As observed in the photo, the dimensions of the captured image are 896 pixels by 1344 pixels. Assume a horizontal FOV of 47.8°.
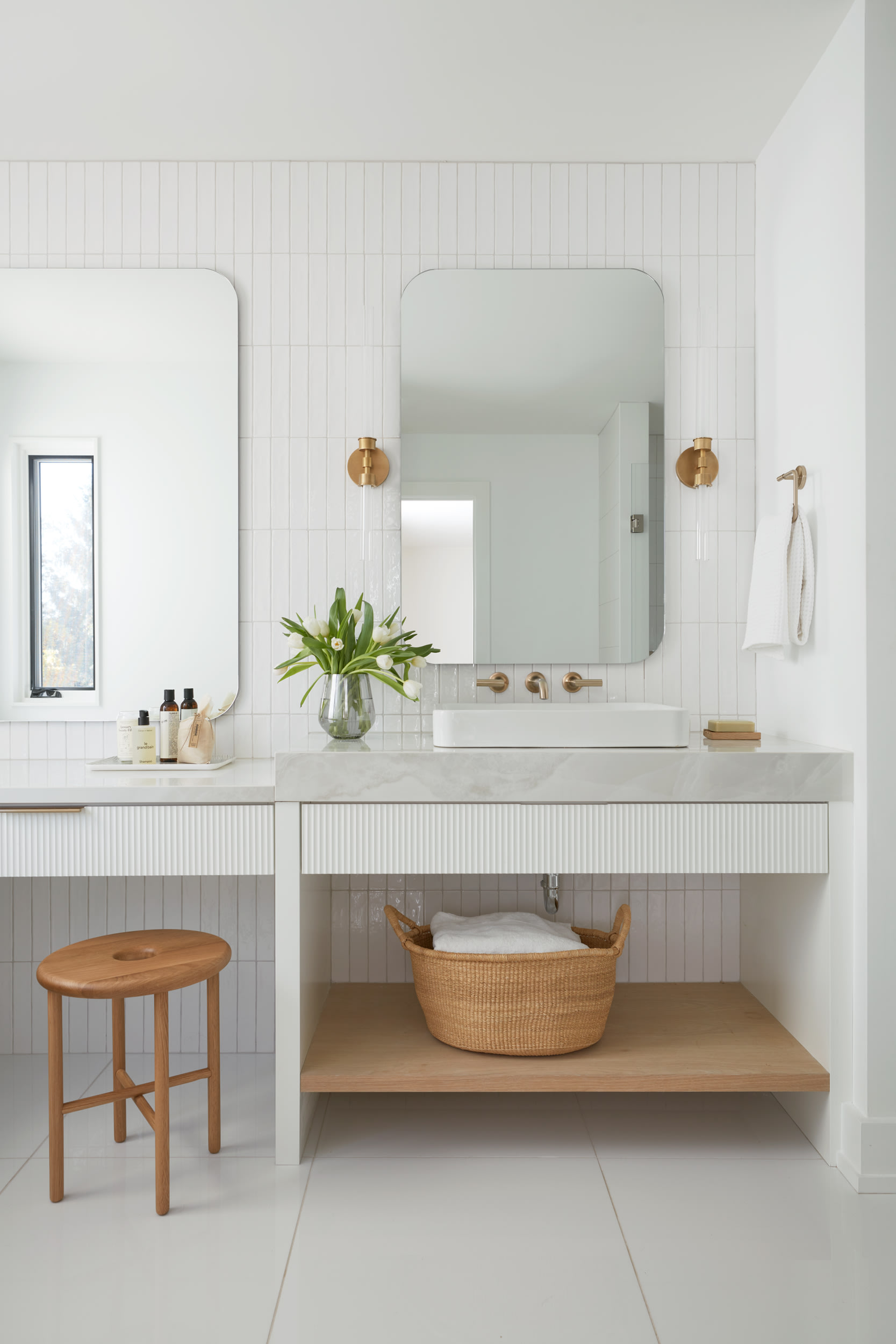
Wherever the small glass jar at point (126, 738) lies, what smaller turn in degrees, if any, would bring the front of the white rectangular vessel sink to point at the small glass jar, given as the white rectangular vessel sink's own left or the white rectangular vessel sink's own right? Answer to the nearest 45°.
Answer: approximately 90° to the white rectangular vessel sink's own right

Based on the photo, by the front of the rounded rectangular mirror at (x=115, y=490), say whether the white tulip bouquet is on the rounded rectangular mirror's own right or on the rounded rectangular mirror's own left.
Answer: on the rounded rectangular mirror's own left

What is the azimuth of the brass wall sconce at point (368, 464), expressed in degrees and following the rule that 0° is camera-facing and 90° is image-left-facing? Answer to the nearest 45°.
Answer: approximately 0°

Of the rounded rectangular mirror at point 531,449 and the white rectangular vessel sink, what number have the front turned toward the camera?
2

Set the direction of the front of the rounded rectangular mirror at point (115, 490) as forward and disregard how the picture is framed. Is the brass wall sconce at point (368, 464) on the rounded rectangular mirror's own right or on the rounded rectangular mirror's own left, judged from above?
on the rounded rectangular mirror's own left

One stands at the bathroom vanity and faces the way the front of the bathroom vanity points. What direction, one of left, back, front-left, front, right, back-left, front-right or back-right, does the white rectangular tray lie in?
right

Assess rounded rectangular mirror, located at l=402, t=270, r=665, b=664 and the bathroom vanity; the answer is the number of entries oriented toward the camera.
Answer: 2

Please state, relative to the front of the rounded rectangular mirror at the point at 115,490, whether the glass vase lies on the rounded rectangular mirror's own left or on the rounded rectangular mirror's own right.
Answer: on the rounded rectangular mirror's own left

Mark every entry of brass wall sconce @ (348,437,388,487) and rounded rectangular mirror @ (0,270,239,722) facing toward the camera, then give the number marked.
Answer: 2

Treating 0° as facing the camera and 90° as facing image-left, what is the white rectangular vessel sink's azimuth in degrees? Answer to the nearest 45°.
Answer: approximately 0°
